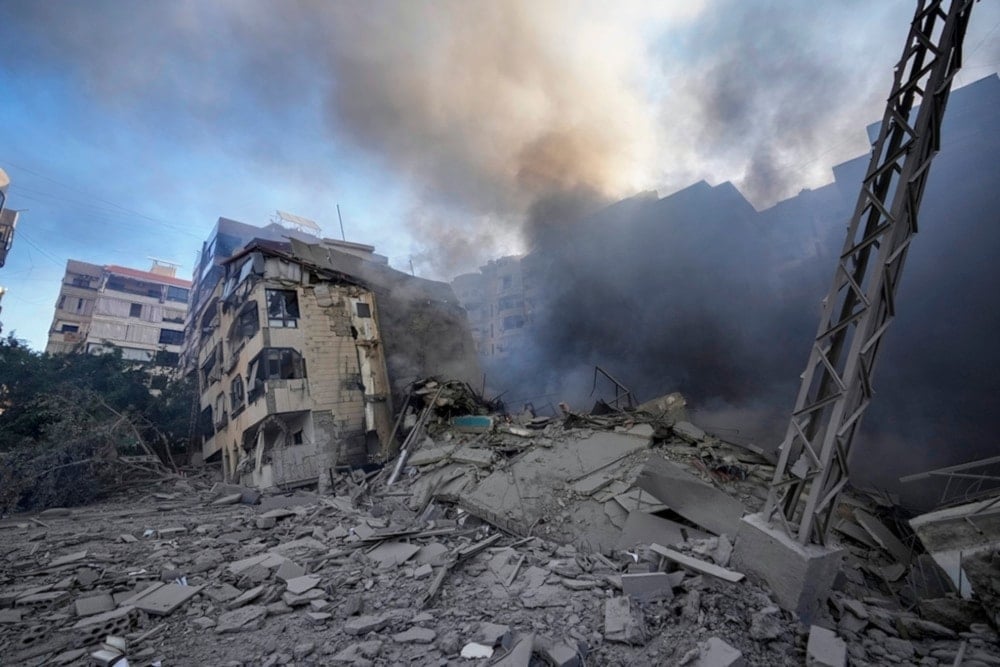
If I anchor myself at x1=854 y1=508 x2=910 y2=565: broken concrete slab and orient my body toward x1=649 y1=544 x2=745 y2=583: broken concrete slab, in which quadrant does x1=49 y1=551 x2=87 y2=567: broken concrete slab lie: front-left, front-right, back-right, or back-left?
front-right

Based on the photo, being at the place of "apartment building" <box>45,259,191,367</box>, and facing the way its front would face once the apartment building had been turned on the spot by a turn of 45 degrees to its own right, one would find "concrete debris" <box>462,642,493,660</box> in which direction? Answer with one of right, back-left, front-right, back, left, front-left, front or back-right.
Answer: front-left

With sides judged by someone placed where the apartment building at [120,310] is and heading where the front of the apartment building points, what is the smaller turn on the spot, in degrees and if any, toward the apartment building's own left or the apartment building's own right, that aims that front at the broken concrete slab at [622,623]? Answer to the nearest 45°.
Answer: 0° — it already faces it

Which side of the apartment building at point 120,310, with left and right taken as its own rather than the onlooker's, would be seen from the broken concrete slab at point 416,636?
front

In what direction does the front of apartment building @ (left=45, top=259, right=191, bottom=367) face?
toward the camera

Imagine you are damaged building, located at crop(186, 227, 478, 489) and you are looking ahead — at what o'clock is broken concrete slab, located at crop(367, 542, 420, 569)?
The broken concrete slab is roughly at 10 o'clock from the damaged building.

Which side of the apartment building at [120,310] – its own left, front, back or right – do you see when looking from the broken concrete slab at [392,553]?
front

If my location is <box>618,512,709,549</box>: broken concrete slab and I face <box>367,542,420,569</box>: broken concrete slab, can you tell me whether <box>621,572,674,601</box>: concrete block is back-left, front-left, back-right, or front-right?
front-left

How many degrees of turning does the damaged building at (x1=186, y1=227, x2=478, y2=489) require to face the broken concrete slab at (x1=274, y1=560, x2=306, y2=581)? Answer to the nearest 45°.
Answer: approximately 45° to its left

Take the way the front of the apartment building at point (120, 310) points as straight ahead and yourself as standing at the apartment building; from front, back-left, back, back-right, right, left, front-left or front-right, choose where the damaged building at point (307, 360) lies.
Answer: front

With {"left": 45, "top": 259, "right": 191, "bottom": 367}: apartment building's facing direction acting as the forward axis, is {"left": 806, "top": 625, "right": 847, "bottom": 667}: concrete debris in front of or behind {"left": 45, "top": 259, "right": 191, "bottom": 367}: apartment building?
in front

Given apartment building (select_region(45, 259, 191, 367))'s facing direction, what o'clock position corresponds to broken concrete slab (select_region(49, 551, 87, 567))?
The broken concrete slab is roughly at 12 o'clock from the apartment building.

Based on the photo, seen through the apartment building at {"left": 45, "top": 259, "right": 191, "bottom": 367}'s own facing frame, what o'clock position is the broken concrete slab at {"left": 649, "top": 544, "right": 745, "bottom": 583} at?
The broken concrete slab is roughly at 12 o'clock from the apartment building.

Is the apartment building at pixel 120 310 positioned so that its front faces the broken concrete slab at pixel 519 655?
yes

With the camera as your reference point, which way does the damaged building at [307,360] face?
facing the viewer and to the left of the viewer

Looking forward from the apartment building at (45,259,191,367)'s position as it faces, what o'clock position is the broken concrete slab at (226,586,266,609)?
The broken concrete slab is roughly at 12 o'clock from the apartment building.

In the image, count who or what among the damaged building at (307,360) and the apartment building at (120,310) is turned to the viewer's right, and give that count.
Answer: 0

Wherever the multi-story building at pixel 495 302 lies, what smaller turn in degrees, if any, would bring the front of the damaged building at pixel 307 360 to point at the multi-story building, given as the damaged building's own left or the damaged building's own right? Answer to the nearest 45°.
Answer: approximately 180°

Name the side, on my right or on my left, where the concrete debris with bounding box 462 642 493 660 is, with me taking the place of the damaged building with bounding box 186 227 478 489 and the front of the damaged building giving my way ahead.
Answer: on my left
